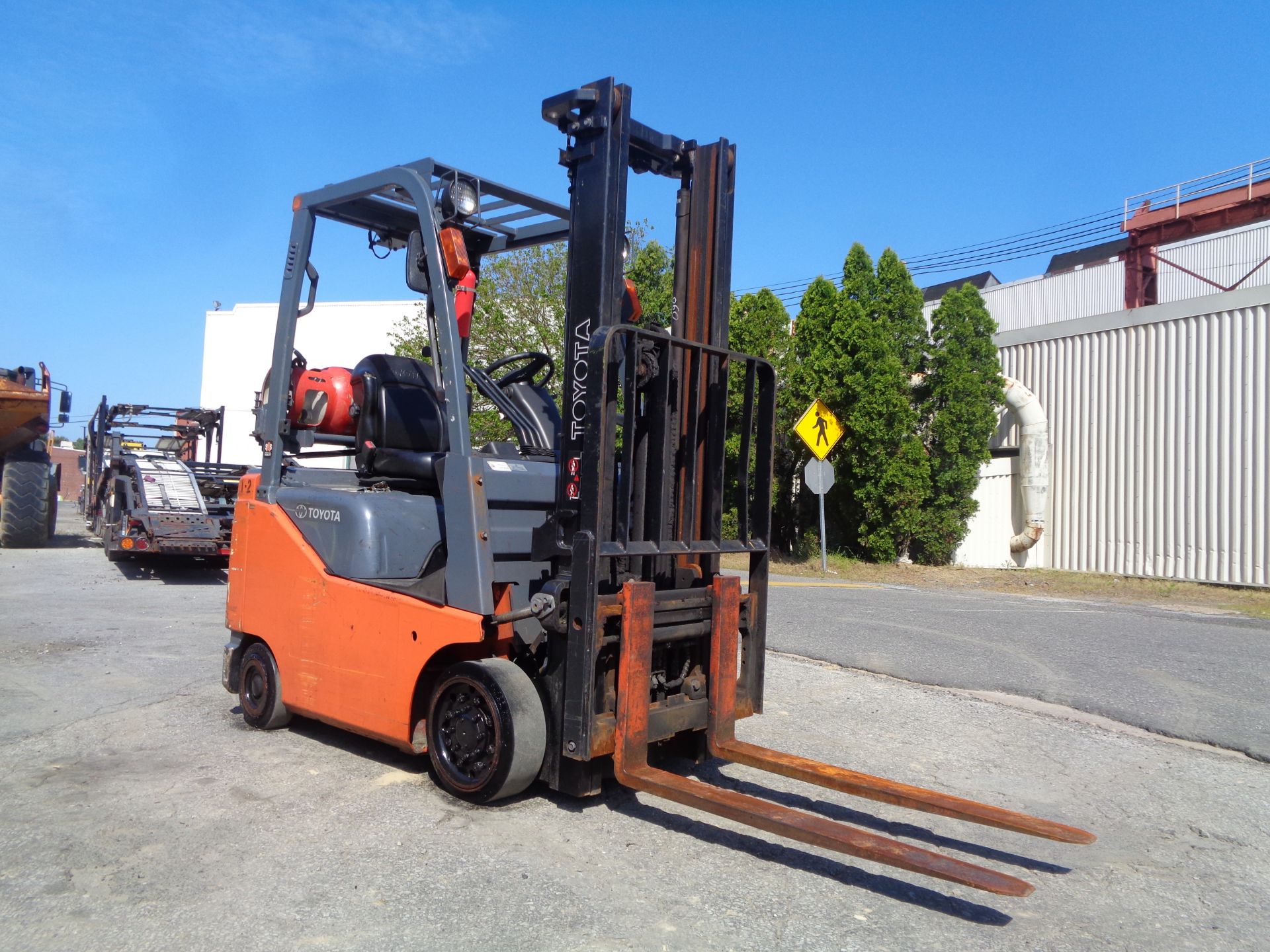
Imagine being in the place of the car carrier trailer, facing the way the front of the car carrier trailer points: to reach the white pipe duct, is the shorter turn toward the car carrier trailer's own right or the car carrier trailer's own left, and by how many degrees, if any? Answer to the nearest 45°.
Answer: approximately 90° to the car carrier trailer's own right

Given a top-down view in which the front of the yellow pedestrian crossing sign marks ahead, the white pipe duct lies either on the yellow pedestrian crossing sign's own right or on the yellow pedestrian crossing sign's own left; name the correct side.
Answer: on the yellow pedestrian crossing sign's own left

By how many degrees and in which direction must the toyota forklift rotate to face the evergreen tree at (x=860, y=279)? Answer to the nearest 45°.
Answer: approximately 135° to its left

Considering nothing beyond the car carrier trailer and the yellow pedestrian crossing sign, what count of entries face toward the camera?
1

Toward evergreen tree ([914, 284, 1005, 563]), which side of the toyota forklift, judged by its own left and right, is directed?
left

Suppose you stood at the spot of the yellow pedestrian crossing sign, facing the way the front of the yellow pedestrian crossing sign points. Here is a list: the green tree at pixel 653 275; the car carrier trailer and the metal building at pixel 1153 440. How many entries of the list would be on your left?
1

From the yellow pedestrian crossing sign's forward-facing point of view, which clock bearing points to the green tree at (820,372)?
The green tree is roughly at 6 o'clock from the yellow pedestrian crossing sign.

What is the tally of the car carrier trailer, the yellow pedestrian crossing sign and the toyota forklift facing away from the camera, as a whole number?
1

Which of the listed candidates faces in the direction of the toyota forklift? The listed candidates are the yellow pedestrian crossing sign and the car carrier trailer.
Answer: the yellow pedestrian crossing sign

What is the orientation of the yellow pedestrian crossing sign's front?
toward the camera

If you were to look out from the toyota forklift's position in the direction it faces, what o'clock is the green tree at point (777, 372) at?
The green tree is roughly at 8 o'clock from the toyota forklift.

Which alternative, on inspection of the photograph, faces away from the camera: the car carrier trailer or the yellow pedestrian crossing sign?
the car carrier trailer

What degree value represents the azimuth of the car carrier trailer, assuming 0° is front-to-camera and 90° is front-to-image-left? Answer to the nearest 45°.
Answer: approximately 180°

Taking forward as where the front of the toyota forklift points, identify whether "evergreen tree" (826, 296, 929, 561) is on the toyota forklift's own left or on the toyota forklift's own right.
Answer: on the toyota forklift's own left

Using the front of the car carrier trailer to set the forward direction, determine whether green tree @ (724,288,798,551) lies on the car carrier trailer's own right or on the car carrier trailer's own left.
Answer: on the car carrier trailer's own right
